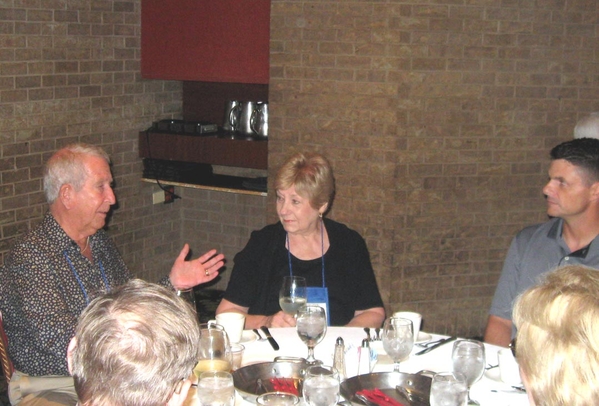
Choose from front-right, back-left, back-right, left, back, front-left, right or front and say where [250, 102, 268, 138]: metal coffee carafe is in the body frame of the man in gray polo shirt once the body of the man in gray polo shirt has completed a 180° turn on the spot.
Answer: left

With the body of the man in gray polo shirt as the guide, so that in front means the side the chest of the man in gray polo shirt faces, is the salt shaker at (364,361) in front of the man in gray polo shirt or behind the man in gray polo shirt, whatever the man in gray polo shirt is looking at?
in front

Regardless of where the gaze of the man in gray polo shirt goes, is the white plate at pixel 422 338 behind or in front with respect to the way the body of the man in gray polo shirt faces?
in front

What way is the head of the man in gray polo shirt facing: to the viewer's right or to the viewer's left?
to the viewer's left

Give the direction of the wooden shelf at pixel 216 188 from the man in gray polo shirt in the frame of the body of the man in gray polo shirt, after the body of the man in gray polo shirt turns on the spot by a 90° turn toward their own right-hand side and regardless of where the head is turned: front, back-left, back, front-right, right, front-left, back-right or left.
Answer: front

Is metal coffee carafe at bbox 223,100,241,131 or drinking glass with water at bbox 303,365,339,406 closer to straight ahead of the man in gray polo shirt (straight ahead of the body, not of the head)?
the drinking glass with water

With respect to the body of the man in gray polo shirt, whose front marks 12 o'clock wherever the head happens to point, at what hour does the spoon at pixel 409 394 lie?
The spoon is roughly at 11 o'clock from the man in gray polo shirt.

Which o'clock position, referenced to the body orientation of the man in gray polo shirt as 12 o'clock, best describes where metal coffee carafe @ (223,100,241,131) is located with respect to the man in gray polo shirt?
The metal coffee carafe is roughly at 3 o'clock from the man in gray polo shirt.

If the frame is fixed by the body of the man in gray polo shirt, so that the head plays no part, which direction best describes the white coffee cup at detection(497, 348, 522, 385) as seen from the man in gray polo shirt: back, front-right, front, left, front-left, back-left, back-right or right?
front-left

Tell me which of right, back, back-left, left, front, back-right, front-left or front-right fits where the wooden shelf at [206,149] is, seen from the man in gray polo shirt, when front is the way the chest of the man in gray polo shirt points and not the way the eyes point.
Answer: right

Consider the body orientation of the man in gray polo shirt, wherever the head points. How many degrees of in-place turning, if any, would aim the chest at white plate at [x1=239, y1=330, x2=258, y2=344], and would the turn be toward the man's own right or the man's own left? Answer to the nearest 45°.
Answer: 0° — they already face it

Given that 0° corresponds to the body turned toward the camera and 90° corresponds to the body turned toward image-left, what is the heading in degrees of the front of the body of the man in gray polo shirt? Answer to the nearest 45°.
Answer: approximately 45°

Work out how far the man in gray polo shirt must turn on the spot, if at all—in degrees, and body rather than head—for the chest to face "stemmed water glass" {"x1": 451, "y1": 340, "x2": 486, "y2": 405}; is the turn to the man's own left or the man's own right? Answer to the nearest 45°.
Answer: approximately 45° to the man's own left

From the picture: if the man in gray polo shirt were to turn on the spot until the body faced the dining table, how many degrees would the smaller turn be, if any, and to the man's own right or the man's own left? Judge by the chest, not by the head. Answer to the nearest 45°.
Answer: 0° — they already face it
